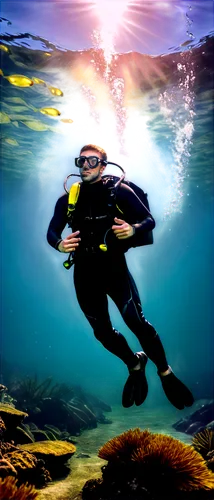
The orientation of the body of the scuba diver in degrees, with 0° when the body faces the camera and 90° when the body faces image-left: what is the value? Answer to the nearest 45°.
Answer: approximately 45°
